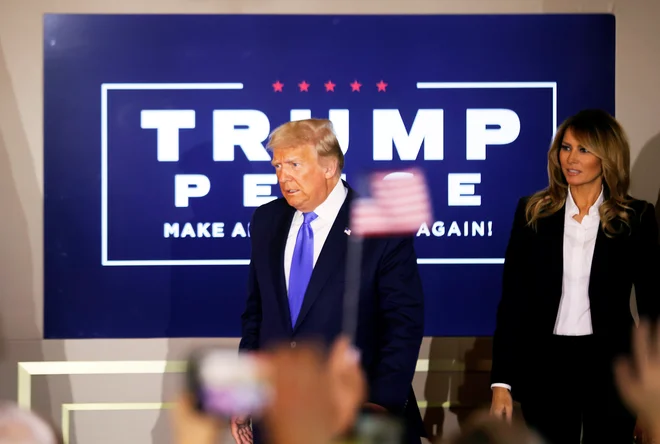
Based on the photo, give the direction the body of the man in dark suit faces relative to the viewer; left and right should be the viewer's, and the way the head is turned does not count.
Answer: facing the viewer and to the left of the viewer

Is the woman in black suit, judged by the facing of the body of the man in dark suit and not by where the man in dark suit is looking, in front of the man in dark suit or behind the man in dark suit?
behind

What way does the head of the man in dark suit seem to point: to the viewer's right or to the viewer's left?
to the viewer's left
